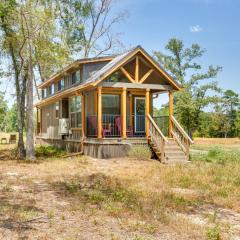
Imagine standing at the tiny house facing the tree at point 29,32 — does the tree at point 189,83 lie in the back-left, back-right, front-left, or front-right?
back-right

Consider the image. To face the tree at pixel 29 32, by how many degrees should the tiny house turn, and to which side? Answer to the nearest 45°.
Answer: approximately 90° to its right

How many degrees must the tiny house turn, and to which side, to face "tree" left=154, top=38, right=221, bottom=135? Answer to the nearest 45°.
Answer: approximately 90° to its left

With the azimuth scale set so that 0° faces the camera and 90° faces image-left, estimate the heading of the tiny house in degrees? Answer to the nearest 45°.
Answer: approximately 315°
